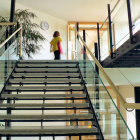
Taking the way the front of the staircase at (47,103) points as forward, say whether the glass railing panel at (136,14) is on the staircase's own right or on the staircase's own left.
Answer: on the staircase's own left

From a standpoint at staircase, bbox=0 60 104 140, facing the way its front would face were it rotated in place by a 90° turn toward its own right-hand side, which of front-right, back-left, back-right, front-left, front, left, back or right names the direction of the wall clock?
right

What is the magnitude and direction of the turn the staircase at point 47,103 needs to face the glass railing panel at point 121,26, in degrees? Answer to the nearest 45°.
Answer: approximately 135° to its left

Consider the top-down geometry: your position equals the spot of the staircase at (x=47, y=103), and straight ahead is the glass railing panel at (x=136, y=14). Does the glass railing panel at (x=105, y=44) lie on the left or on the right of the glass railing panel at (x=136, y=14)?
left

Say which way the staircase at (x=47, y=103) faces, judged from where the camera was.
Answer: facing the viewer

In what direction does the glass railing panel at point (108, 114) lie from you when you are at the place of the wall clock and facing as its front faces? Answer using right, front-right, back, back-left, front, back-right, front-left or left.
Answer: front

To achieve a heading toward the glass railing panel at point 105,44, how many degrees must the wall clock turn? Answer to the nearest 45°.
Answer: approximately 45° to its left

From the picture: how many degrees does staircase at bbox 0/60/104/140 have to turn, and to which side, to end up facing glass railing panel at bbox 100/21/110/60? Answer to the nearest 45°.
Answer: approximately 135° to its left
